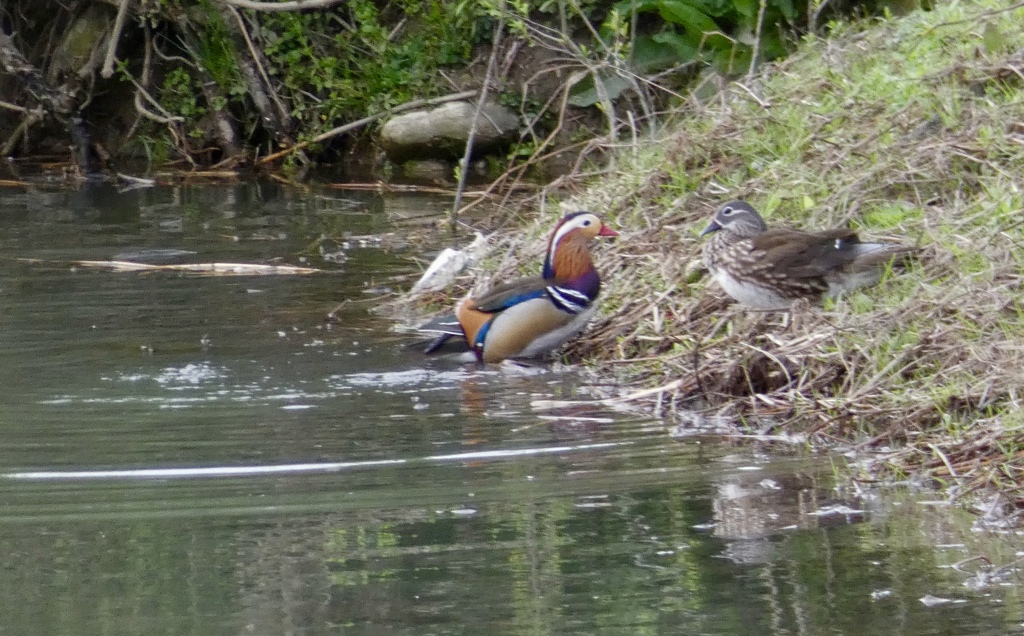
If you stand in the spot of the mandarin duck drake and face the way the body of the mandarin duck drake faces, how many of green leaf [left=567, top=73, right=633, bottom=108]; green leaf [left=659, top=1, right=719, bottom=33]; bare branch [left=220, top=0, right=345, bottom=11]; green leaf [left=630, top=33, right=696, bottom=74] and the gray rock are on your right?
0

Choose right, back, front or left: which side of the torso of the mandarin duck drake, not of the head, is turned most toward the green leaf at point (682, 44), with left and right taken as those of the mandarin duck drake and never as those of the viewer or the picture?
left

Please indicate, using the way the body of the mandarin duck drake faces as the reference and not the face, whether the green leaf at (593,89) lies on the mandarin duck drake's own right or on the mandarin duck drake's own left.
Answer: on the mandarin duck drake's own left

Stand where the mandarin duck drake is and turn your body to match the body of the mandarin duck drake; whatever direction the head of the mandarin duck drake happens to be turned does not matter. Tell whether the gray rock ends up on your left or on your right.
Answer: on your left

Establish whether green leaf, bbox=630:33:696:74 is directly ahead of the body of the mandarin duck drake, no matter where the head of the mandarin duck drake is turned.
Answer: no

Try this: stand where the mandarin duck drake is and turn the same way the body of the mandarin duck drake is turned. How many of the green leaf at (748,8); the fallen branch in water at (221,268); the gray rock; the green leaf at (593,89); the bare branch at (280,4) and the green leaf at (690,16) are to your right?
0

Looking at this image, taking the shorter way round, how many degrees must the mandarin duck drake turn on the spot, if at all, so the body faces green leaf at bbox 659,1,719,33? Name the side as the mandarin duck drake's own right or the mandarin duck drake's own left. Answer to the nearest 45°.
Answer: approximately 90° to the mandarin duck drake's own left

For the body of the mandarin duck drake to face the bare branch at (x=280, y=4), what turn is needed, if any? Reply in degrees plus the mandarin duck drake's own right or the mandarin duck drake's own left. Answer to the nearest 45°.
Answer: approximately 90° to the mandarin duck drake's own left

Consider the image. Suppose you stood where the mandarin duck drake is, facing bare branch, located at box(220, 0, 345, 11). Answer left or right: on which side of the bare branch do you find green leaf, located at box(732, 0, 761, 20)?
right

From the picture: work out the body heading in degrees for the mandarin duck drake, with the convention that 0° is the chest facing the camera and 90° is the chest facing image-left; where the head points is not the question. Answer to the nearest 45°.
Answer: approximately 270°

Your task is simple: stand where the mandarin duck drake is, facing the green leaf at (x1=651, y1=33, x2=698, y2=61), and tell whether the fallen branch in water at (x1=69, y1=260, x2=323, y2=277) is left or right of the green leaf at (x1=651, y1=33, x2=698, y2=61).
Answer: left
